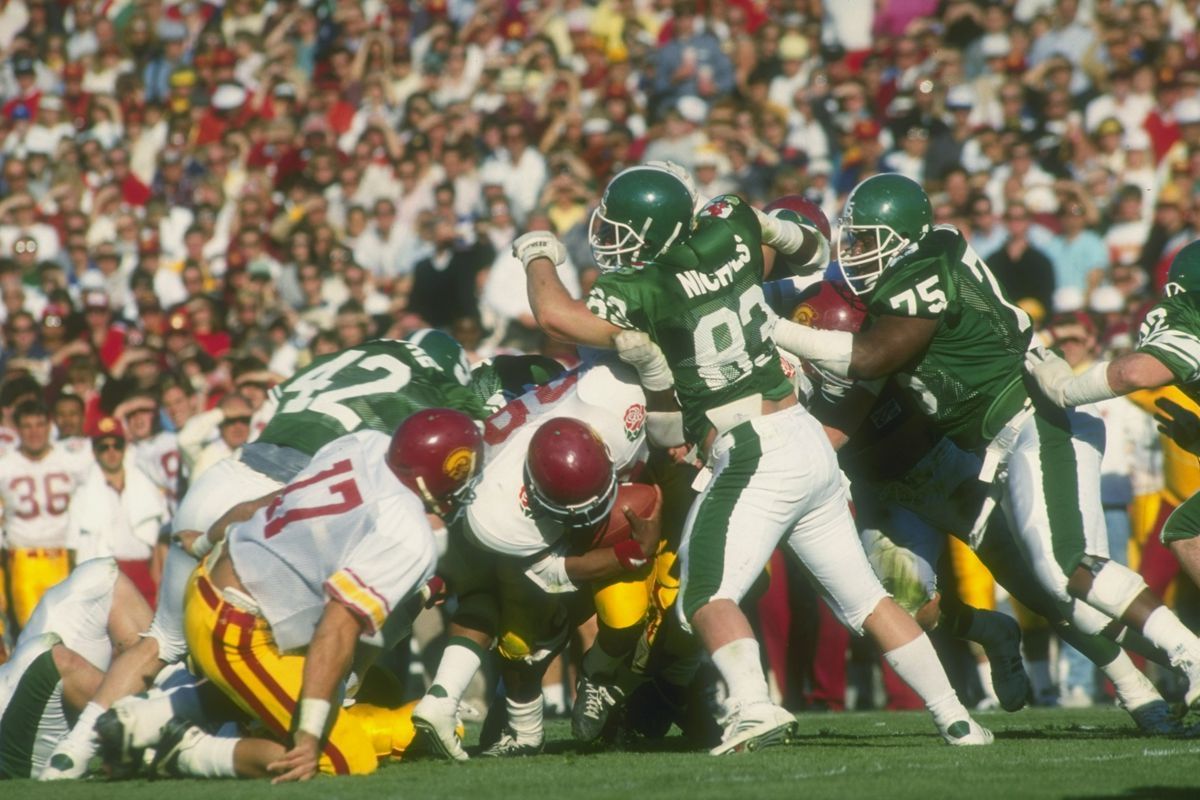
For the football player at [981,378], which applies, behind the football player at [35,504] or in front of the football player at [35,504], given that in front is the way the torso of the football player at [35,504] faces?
in front

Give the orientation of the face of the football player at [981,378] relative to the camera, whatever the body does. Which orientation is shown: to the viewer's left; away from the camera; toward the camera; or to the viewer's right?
to the viewer's left

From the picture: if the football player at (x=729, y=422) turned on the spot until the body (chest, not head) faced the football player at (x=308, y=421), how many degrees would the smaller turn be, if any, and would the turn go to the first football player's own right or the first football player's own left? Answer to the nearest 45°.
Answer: approximately 45° to the first football player's own left

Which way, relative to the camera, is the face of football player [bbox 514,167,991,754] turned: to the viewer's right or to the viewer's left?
to the viewer's left

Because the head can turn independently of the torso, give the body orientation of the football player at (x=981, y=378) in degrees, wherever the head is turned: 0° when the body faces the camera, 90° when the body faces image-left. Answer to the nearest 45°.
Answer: approximately 90°

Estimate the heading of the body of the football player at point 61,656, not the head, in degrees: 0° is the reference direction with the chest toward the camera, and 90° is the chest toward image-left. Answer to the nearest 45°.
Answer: approximately 270°

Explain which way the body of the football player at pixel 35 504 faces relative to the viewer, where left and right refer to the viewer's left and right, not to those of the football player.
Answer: facing the viewer

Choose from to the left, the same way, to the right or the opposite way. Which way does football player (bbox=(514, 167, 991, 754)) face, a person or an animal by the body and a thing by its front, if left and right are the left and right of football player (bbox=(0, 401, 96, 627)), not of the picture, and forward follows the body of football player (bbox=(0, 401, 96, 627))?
the opposite way

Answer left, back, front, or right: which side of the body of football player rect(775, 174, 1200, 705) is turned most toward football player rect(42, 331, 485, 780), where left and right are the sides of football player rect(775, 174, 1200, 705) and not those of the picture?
front

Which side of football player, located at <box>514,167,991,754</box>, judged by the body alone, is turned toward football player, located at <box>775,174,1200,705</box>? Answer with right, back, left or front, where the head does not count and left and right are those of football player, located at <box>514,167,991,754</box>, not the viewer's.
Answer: right

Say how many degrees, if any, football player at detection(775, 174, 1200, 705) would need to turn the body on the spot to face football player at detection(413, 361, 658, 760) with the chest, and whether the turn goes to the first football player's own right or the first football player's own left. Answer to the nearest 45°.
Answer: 0° — they already face them
